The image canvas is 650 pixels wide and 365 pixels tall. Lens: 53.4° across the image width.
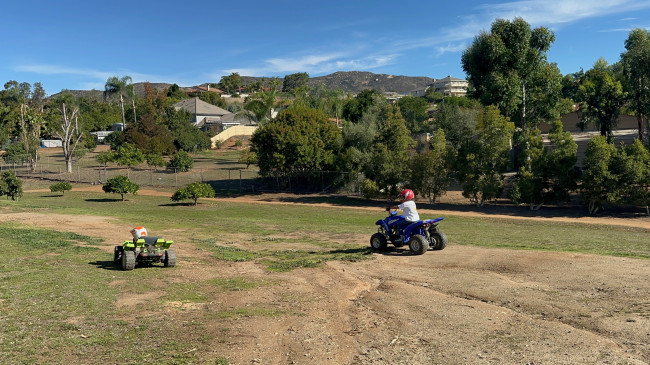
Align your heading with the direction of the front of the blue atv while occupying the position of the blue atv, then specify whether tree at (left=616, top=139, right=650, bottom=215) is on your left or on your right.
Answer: on your right

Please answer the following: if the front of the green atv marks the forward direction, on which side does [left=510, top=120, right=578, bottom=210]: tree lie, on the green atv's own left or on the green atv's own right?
on the green atv's own right
